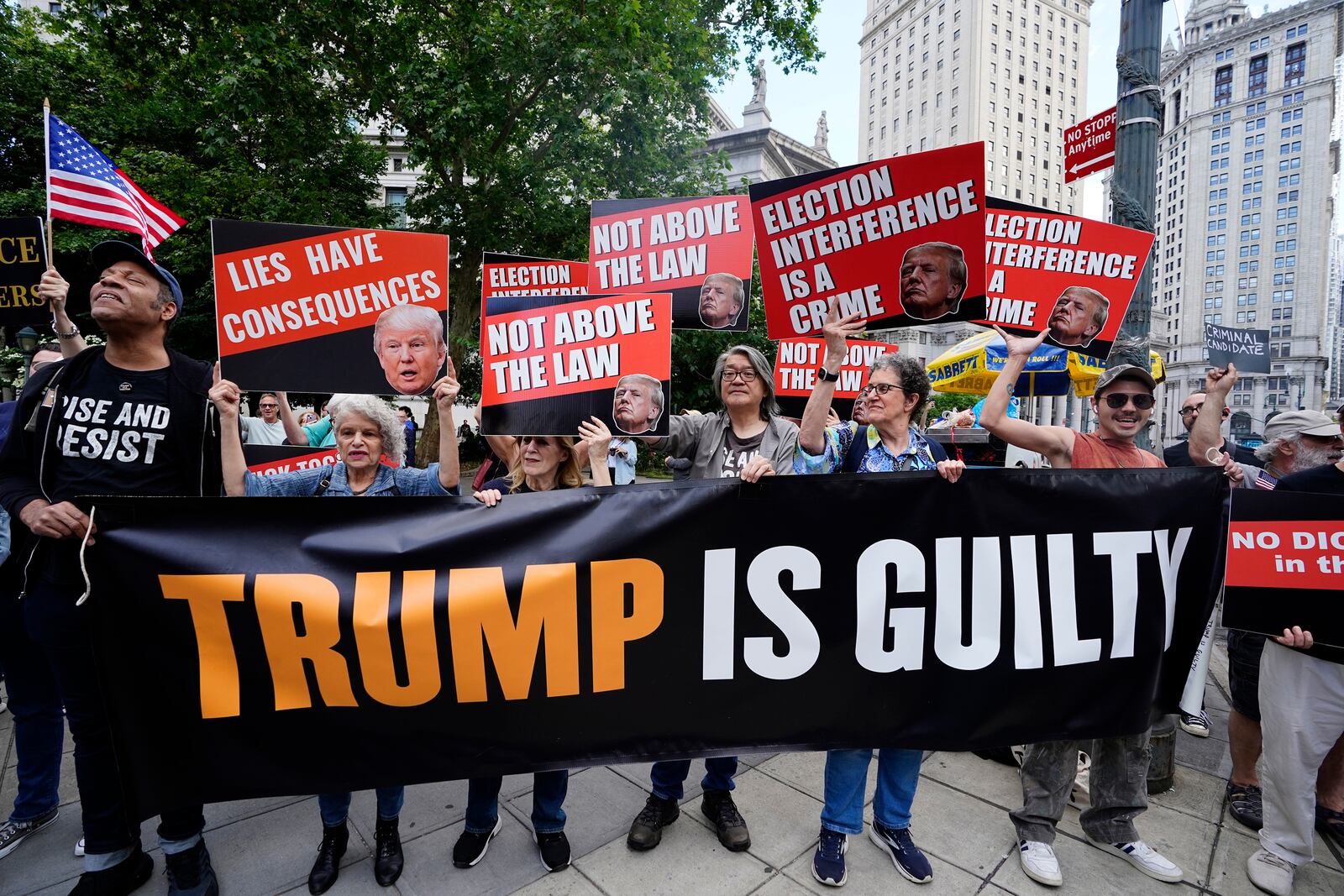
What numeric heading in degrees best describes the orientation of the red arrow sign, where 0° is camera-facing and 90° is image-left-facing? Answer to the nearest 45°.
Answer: approximately 45°

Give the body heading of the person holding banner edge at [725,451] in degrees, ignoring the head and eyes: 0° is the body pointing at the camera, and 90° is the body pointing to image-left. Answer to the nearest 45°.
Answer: approximately 0°

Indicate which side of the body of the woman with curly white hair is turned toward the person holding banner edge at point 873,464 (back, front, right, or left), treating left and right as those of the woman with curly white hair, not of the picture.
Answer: left

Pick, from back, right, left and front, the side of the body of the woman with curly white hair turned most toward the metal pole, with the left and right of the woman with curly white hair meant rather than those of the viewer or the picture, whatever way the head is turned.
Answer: left

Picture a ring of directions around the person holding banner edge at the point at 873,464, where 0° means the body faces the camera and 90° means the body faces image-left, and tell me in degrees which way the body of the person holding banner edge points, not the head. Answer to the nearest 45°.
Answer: approximately 0°

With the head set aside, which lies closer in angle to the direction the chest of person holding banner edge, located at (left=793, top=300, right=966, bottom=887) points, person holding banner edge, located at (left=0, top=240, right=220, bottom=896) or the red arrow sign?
the person holding banner edge

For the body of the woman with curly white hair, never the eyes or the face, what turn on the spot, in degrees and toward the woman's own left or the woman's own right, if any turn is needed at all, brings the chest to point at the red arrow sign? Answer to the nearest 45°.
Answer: approximately 90° to the woman's own left
